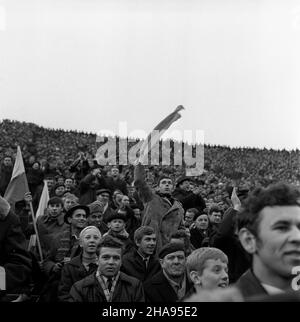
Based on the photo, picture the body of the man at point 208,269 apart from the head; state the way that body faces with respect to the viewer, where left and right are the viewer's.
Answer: facing the viewer and to the right of the viewer

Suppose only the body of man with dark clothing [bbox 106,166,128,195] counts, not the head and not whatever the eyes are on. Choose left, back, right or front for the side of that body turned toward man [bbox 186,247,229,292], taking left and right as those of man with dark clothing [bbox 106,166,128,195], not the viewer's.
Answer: front

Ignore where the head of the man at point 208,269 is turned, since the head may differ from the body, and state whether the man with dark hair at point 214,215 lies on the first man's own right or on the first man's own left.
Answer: on the first man's own left

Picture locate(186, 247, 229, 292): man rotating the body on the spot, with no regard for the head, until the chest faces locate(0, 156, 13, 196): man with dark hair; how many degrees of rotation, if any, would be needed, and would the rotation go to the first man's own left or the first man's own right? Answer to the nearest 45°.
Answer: approximately 180°

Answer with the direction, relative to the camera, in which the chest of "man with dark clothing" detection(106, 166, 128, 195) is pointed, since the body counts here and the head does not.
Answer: toward the camera

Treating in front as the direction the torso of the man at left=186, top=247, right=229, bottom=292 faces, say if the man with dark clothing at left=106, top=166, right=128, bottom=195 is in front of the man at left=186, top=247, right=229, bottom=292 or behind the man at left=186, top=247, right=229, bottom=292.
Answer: behind

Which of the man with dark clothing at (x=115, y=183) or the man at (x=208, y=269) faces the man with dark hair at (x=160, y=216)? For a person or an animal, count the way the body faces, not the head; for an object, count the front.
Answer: the man with dark clothing at (x=115, y=183)

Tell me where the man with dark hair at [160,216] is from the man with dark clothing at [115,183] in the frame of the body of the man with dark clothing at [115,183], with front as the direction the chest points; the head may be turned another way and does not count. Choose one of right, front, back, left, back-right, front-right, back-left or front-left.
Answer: front

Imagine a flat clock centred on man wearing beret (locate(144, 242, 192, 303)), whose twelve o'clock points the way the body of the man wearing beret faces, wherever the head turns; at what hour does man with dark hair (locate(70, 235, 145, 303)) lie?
The man with dark hair is roughly at 3 o'clock from the man wearing beret.

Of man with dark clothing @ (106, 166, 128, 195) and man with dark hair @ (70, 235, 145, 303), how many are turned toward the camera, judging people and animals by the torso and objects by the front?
2
